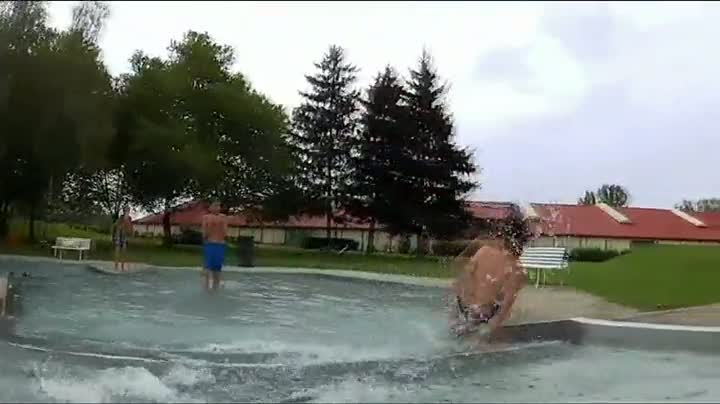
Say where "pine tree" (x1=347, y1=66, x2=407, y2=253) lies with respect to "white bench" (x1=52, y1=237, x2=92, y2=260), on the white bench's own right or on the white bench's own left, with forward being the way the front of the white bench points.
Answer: on the white bench's own left

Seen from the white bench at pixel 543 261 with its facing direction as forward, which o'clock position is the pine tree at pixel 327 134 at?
The pine tree is roughly at 5 o'clock from the white bench.

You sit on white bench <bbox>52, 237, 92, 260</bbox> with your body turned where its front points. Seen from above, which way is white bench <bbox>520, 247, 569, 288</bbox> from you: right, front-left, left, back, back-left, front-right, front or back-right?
front-left

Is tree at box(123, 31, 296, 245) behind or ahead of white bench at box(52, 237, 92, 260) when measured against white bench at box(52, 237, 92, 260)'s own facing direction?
behind

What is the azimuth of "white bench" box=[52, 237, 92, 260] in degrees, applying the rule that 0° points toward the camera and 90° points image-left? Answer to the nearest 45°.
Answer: approximately 0°

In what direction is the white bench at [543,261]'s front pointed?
toward the camera

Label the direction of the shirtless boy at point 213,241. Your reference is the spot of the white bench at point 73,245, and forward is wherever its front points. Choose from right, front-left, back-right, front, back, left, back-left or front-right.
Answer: front
